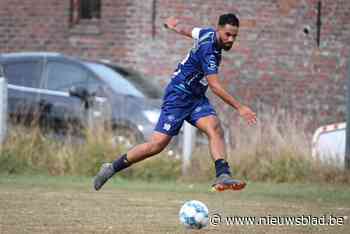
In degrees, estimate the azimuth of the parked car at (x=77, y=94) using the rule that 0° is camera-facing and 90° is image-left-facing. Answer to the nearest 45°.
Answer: approximately 315°

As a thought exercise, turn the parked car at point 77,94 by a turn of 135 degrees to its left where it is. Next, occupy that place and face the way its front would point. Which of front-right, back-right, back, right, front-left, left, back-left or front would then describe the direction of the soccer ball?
back

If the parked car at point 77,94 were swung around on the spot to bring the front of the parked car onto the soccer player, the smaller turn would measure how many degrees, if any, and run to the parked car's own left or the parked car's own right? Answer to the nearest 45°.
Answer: approximately 45° to the parked car's own right

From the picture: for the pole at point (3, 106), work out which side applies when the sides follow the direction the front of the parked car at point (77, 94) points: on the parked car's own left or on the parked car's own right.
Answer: on the parked car's own right

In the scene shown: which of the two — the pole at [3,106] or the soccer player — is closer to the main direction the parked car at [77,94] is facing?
the soccer player
